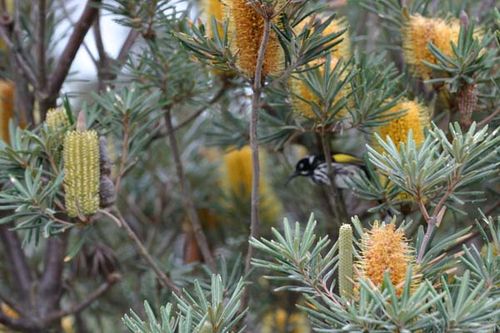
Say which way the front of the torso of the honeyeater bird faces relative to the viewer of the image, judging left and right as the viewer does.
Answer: facing to the left of the viewer
